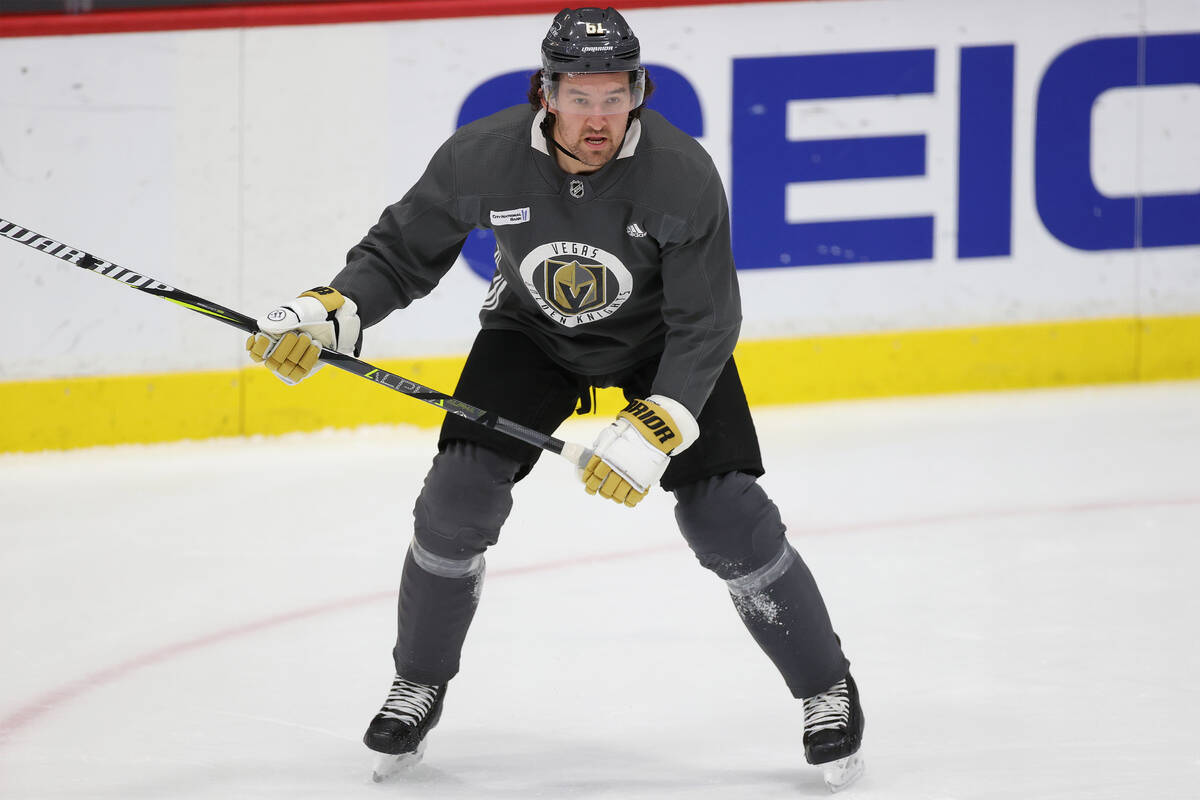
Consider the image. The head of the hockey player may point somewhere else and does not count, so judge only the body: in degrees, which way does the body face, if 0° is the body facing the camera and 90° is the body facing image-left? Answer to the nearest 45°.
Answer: approximately 0°
